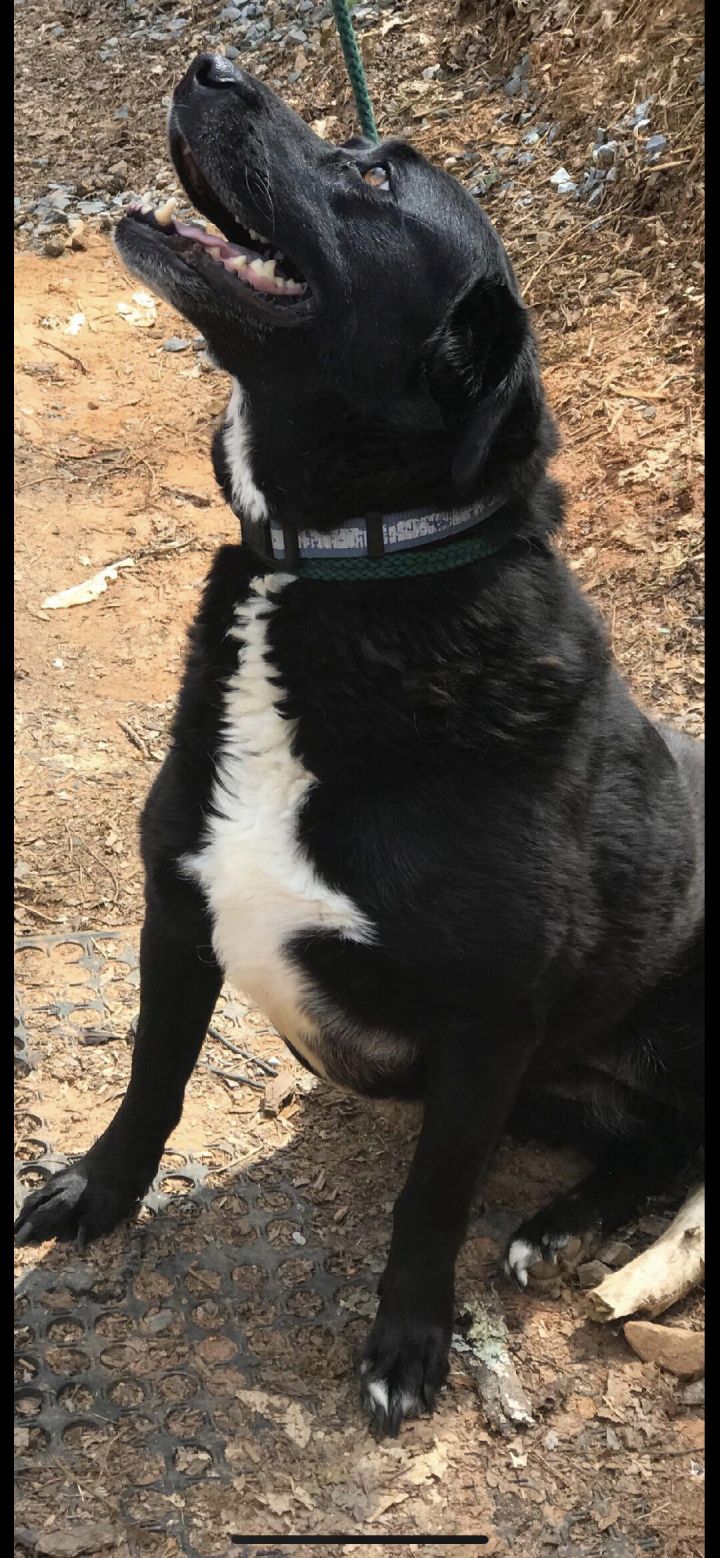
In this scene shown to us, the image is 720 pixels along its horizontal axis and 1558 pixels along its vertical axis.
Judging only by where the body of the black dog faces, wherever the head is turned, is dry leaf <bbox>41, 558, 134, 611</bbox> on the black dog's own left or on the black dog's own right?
on the black dog's own right

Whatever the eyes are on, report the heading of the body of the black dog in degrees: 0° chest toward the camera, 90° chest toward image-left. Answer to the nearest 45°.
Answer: approximately 45°

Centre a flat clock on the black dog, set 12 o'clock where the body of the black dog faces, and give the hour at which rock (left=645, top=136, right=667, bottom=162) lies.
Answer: The rock is roughly at 5 o'clock from the black dog.

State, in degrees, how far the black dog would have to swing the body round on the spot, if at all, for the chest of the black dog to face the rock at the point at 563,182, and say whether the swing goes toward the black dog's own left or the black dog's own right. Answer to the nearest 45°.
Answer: approximately 135° to the black dog's own right

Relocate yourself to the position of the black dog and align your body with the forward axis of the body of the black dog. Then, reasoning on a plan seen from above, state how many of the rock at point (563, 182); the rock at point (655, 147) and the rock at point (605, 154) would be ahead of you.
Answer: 0

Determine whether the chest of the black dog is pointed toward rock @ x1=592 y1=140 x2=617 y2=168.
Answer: no
